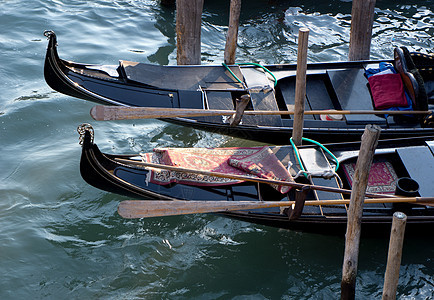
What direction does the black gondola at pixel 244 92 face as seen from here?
to the viewer's right

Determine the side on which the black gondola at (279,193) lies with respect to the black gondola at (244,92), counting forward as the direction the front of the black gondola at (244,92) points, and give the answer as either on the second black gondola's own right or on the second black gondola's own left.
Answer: on the second black gondola's own right

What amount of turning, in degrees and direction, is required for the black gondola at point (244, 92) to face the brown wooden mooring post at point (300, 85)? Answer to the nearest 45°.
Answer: approximately 45° to its right

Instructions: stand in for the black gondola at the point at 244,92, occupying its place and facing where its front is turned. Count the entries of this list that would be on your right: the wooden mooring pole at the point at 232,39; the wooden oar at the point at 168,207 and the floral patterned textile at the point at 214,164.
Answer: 2

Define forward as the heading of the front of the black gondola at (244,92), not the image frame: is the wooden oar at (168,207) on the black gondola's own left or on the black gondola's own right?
on the black gondola's own right

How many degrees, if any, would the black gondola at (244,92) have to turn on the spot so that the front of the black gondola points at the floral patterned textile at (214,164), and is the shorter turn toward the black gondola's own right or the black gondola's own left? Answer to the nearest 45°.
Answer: approximately 90° to the black gondola's own right

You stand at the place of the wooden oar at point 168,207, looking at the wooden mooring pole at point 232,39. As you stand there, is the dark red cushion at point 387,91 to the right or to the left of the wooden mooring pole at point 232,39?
right

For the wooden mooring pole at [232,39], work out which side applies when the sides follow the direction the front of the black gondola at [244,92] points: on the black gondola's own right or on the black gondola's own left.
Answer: on the black gondola's own left

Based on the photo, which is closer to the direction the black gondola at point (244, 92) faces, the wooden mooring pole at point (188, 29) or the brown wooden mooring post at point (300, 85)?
the brown wooden mooring post

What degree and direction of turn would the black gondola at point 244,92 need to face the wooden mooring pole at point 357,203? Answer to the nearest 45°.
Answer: approximately 90° to its right

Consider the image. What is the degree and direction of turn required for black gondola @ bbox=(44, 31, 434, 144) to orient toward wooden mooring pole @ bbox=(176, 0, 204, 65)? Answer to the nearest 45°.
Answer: approximately 135° to its left

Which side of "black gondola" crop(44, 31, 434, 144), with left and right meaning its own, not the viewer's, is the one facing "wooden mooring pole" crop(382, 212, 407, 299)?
right
